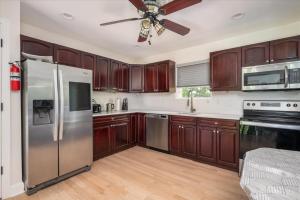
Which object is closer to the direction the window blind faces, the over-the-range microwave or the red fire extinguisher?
the red fire extinguisher

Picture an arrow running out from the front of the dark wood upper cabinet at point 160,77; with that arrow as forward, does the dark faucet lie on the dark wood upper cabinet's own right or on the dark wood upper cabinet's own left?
on the dark wood upper cabinet's own left

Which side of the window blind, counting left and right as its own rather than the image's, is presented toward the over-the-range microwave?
left

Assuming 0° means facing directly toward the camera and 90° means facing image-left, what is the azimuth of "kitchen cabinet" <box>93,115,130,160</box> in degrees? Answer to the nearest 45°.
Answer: approximately 315°

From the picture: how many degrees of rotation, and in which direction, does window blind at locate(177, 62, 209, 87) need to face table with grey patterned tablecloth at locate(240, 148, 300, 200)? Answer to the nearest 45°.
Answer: approximately 45° to its left

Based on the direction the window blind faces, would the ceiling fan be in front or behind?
in front

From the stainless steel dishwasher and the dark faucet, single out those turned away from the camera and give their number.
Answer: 0

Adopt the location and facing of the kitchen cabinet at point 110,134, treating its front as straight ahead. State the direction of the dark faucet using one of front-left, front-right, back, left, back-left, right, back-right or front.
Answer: front-left

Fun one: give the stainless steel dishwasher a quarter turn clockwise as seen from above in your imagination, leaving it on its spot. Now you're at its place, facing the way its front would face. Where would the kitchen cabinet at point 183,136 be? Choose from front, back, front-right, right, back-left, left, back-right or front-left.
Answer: back

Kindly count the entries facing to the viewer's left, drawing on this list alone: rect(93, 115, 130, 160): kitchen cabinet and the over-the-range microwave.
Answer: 0

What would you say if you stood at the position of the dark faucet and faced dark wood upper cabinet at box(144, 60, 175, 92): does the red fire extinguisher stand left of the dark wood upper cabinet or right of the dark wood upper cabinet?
left

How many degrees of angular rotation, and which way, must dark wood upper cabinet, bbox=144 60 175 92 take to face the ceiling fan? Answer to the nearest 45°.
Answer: approximately 45° to its left
